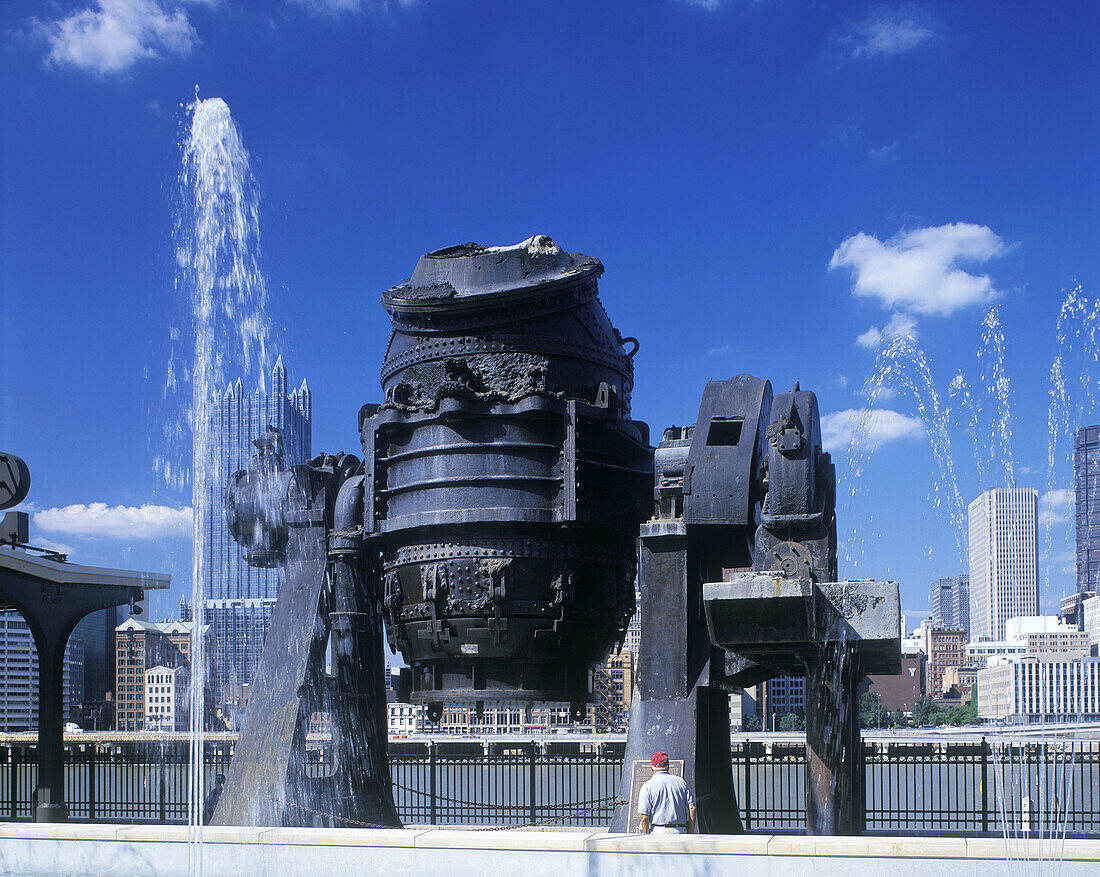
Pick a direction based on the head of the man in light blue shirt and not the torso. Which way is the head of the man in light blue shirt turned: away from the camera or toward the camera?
away from the camera

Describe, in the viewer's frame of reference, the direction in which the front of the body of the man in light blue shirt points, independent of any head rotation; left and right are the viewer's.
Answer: facing away from the viewer

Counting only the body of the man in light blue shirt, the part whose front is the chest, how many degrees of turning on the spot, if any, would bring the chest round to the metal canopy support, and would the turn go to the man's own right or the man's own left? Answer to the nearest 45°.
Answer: approximately 45° to the man's own left
